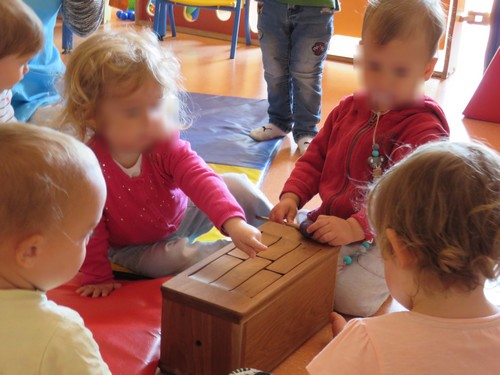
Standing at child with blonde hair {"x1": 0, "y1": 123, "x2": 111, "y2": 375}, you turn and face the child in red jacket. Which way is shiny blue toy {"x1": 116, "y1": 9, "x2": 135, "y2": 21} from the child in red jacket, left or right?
left

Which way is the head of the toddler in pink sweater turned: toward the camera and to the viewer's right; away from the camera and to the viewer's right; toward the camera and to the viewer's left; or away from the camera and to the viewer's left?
toward the camera and to the viewer's right

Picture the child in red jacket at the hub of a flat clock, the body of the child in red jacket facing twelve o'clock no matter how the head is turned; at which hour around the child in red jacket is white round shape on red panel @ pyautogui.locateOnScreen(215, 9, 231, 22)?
The white round shape on red panel is roughly at 4 o'clock from the child in red jacket.

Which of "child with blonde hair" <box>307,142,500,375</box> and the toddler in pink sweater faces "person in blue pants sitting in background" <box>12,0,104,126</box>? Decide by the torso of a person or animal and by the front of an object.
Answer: the child with blonde hair

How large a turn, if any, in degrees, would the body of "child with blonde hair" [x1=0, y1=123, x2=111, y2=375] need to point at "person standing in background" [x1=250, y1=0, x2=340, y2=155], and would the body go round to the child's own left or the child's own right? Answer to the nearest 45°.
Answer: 0° — they already face them

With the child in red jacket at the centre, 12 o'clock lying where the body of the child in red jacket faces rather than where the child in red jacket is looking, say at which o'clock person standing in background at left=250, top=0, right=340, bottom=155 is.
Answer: The person standing in background is roughly at 4 o'clock from the child in red jacket.

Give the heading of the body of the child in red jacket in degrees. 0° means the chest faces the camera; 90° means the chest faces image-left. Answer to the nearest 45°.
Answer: approximately 45°

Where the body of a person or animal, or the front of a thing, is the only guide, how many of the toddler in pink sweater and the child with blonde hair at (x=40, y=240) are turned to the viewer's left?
0

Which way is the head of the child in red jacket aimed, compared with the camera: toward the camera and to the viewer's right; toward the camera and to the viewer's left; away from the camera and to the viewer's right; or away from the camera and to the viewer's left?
toward the camera and to the viewer's left

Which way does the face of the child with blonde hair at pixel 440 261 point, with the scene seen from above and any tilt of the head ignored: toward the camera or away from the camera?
away from the camera

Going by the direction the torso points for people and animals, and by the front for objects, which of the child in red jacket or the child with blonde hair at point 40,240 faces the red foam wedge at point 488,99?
the child with blonde hair

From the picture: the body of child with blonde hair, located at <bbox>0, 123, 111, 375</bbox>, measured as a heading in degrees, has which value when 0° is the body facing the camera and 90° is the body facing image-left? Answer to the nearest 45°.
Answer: approximately 225°

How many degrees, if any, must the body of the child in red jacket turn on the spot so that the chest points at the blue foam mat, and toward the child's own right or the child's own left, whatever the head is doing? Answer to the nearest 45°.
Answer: approximately 90° to the child's own right

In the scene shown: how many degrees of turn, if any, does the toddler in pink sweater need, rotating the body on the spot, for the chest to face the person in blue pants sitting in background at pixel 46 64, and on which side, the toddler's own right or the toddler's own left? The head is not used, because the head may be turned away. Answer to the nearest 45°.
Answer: approximately 135° to the toddler's own left
